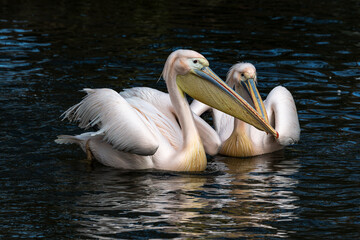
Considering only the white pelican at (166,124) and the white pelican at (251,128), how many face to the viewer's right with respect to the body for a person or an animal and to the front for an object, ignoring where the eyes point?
1

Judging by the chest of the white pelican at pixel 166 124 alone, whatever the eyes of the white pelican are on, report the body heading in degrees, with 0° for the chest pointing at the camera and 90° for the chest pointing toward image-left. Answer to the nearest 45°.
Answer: approximately 270°

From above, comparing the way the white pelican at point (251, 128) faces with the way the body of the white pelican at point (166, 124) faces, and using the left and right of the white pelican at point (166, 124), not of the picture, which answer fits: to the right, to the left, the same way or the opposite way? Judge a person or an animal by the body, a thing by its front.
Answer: to the right

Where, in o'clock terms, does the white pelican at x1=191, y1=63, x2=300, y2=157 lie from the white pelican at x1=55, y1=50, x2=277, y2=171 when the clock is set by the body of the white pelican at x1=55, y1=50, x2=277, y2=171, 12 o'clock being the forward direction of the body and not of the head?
the white pelican at x1=191, y1=63, x2=300, y2=157 is roughly at 11 o'clock from the white pelican at x1=55, y1=50, x2=277, y2=171.

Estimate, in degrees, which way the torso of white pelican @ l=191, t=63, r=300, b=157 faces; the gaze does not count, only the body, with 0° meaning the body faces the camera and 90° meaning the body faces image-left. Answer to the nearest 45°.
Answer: approximately 0°

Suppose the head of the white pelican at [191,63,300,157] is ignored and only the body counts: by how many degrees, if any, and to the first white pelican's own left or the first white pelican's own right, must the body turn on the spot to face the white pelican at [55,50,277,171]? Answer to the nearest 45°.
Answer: approximately 45° to the first white pelican's own right
